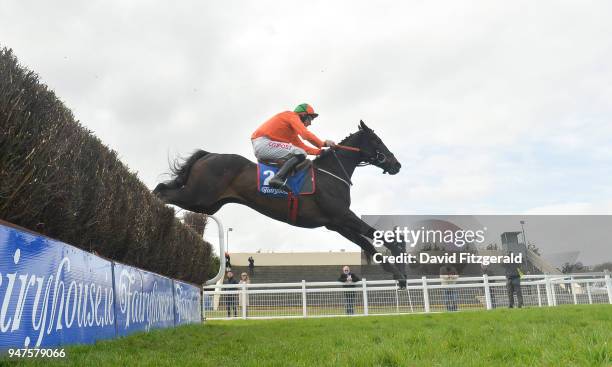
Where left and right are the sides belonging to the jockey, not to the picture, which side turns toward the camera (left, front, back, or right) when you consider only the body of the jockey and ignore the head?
right

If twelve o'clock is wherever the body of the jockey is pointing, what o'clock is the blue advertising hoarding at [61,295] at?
The blue advertising hoarding is roughly at 4 o'clock from the jockey.

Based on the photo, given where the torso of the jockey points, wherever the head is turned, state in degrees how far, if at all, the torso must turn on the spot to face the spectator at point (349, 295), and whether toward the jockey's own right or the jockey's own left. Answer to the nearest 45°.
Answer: approximately 90° to the jockey's own left

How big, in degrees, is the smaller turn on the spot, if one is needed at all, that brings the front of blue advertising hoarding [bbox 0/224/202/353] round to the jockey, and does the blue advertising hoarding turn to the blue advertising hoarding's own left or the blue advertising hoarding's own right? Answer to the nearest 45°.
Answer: approximately 90° to the blue advertising hoarding's own left

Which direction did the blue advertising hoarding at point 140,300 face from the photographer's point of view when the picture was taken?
facing the viewer and to the right of the viewer

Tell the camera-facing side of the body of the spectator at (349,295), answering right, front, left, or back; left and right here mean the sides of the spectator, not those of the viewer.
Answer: front

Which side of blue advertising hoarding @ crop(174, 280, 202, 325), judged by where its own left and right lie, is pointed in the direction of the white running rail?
left

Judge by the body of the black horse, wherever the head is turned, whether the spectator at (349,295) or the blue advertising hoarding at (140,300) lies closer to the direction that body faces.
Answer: the spectator

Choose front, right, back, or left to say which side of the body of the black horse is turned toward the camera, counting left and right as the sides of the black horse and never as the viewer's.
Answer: right

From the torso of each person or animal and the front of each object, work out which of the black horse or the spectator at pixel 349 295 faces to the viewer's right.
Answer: the black horse
